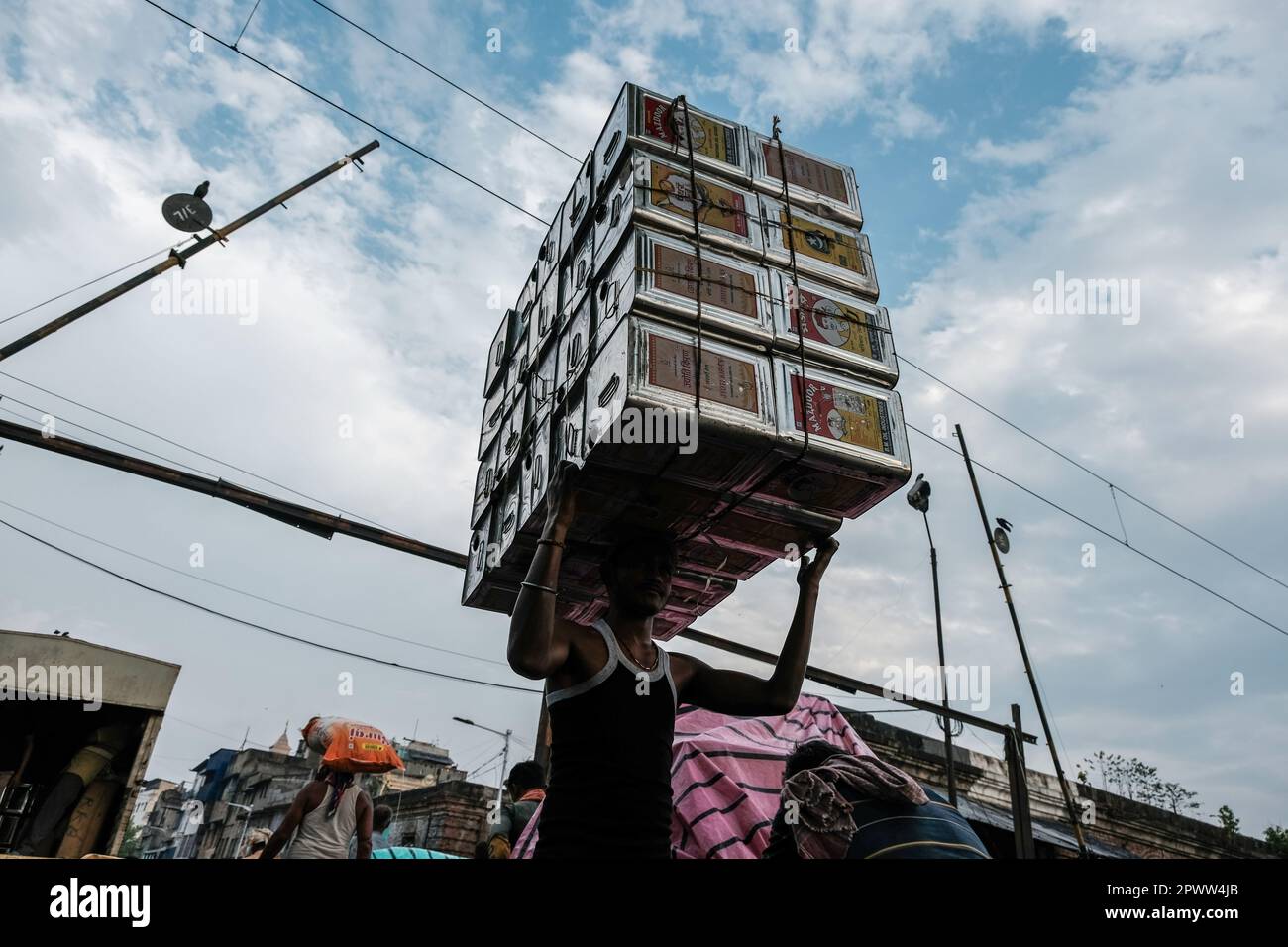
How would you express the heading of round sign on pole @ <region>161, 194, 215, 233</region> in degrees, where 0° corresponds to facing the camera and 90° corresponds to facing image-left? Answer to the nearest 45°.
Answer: approximately 0°

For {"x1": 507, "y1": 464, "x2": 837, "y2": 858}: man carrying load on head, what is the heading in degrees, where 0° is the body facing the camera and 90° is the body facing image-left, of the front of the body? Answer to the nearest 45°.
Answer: approximately 315°

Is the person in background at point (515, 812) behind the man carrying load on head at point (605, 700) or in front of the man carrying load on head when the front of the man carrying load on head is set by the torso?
behind

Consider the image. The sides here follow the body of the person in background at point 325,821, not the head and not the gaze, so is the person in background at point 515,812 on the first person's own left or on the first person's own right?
on the first person's own right

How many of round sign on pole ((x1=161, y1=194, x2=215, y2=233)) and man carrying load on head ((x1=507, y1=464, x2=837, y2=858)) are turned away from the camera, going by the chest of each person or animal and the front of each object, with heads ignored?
0

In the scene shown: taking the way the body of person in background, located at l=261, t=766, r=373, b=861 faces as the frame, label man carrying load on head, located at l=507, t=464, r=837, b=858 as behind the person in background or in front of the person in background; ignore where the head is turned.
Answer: behind

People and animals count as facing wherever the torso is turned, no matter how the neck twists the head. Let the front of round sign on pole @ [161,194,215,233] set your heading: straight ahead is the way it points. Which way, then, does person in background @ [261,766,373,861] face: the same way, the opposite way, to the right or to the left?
the opposite way

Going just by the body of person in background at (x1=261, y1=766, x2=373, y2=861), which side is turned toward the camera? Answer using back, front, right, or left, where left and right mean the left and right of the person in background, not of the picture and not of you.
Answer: back

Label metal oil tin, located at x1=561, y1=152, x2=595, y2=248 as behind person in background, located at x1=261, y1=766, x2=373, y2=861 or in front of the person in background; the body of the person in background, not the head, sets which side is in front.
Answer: behind
